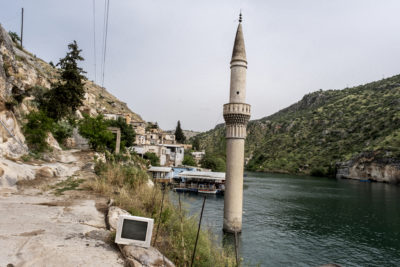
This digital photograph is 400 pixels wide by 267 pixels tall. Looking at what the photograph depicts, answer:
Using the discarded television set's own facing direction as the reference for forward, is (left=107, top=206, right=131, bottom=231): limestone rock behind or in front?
behind

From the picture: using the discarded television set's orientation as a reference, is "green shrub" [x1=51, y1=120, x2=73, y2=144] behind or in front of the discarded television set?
behind

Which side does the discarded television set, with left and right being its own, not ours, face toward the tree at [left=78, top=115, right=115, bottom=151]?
back

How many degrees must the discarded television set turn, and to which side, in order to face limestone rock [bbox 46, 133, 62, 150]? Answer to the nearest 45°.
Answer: approximately 180°

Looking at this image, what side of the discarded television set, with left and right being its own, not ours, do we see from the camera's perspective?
front

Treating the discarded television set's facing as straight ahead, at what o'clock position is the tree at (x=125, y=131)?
The tree is roughly at 6 o'clock from the discarded television set.

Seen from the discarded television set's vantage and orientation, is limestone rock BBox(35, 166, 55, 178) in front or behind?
behind
